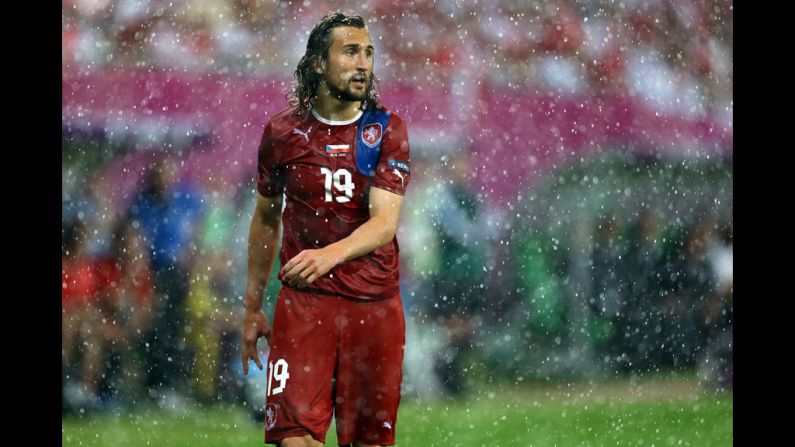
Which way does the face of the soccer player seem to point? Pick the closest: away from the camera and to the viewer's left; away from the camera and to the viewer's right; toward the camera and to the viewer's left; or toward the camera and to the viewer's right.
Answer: toward the camera and to the viewer's right

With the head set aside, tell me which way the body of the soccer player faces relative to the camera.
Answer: toward the camera
